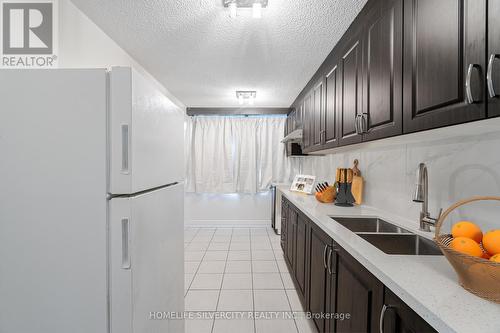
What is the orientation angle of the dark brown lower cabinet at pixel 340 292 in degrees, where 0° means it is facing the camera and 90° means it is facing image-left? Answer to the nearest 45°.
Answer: approximately 90°

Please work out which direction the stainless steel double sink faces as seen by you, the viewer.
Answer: facing to the left of the viewer

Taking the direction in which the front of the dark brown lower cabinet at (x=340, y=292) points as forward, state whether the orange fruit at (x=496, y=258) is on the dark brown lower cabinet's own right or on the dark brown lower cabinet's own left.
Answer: on the dark brown lower cabinet's own left

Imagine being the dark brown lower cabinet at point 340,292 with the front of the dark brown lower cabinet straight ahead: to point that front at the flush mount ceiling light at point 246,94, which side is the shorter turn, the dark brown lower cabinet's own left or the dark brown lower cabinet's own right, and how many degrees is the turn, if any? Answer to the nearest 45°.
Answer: approximately 45° to the dark brown lower cabinet's own right

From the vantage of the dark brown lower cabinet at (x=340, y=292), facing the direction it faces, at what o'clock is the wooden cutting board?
The wooden cutting board is roughly at 3 o'clock from the dark brown lower cabinet.

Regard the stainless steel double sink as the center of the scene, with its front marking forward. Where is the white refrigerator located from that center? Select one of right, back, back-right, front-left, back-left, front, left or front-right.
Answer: front-left

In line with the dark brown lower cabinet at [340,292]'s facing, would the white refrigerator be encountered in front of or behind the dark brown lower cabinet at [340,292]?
in front
